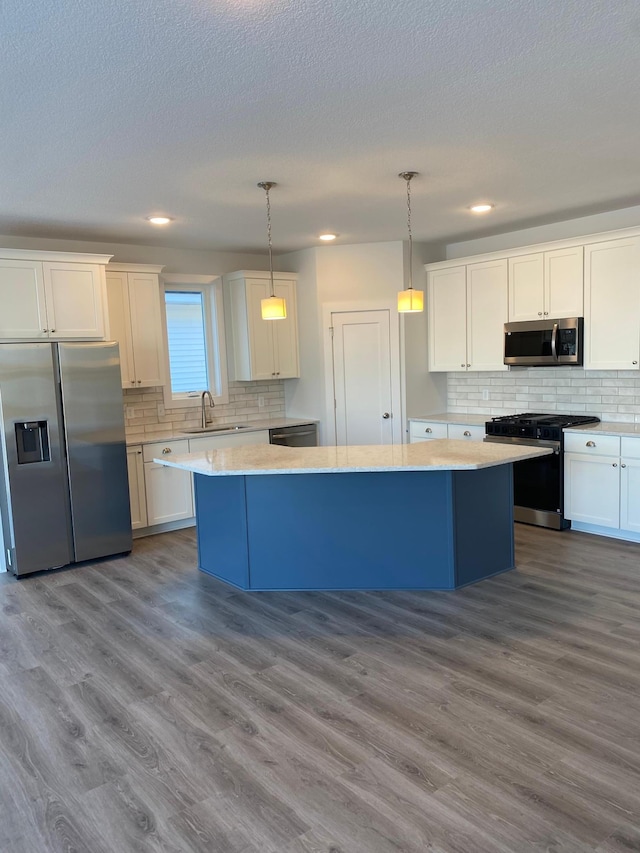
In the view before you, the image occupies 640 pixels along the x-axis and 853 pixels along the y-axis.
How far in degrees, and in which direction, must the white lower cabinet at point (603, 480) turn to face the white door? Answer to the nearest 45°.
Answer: approximately 45° to its right

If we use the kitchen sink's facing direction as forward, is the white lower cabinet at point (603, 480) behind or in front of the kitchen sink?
in front

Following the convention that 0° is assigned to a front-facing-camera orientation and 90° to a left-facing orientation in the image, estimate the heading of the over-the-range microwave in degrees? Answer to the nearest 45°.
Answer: approximately 45°

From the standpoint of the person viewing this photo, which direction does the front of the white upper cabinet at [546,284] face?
facing the viewer and to the left of the viewer

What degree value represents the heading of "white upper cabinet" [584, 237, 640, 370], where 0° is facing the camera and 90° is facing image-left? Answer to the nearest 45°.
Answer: approximately 45°

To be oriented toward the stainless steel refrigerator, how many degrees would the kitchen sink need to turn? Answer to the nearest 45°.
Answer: approximately 90° to its right

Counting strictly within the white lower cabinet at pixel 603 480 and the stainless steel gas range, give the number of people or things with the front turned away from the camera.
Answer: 0

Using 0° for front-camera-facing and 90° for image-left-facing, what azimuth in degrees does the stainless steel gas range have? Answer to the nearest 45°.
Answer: approximately 45°

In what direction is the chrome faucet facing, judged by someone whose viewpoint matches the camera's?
facing the viewer and to the right of the viewer

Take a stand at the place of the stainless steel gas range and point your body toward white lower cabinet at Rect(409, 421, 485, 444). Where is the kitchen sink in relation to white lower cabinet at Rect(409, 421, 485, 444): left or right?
left

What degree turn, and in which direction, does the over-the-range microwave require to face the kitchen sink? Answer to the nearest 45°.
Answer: approximately 45° to its right
